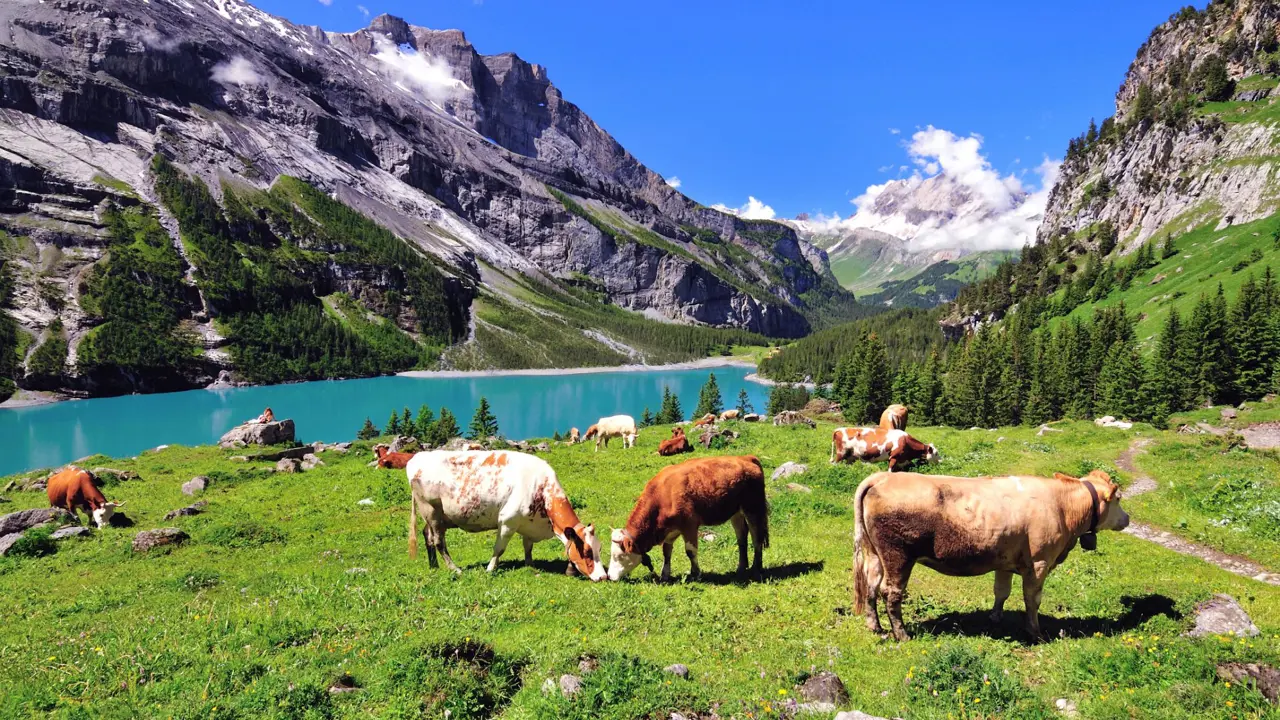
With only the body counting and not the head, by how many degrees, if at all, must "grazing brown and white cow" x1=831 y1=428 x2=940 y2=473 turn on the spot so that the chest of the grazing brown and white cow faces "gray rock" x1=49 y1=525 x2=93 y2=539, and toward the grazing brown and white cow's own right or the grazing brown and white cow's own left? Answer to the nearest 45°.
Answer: approximately 135° to the grazing brown and white cow's own right

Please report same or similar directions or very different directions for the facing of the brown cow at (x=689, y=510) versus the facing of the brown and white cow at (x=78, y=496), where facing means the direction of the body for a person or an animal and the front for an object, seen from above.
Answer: very different directions

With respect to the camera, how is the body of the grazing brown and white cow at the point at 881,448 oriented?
to the viewer's right

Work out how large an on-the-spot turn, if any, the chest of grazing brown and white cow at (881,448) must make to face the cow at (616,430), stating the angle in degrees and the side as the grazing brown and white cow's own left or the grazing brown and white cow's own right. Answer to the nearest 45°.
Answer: approximately 135° to the grazing brown and white cow's own left

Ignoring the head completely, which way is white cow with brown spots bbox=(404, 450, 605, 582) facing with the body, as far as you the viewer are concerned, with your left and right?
facing to the right of the viewer

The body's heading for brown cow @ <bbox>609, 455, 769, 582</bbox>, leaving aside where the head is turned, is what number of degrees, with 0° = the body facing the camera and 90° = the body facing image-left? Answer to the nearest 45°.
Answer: approximately 90°

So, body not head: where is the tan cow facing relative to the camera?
to the viewer's right
